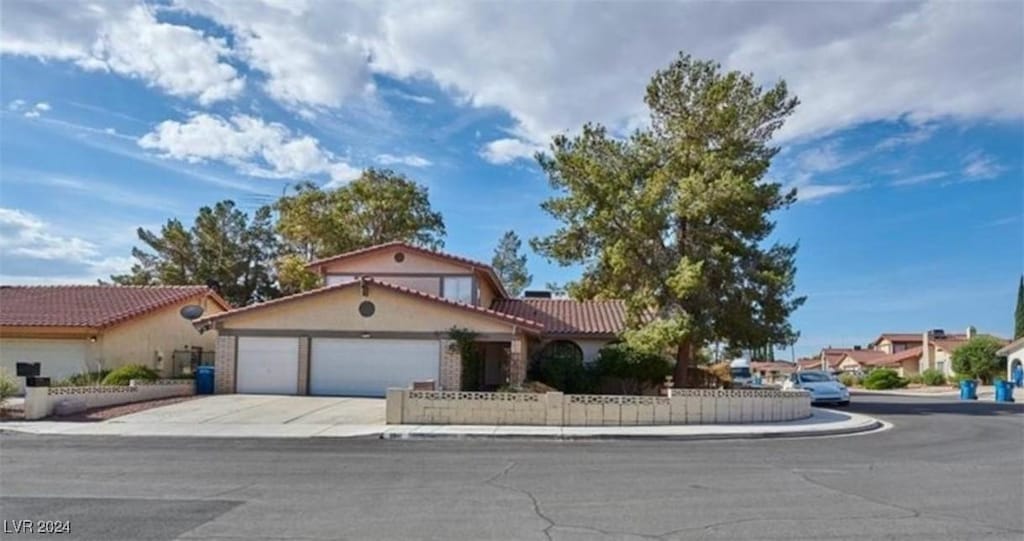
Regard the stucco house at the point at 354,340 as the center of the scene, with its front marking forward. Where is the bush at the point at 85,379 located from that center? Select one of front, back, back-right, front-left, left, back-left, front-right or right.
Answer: right

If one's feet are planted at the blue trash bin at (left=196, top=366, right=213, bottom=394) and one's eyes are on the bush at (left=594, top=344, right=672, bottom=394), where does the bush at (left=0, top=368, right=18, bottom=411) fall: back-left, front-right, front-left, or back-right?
back-right

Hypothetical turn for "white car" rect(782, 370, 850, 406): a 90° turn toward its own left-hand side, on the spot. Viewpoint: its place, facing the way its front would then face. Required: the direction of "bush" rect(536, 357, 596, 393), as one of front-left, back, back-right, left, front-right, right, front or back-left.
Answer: back

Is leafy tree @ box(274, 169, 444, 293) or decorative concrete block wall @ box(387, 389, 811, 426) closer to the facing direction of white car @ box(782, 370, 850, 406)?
the decorative concrete block wall

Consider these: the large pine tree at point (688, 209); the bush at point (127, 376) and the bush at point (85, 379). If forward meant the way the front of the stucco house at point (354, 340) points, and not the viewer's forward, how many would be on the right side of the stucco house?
2

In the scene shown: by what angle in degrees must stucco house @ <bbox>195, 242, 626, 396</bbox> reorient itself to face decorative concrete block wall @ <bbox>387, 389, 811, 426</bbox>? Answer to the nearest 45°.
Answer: approximately 45° to its left

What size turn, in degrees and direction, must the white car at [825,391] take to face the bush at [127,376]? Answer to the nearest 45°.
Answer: approximately 90° to its right

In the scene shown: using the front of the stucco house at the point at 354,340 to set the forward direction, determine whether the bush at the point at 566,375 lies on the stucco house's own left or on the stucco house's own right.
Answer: on the stucco house's own left

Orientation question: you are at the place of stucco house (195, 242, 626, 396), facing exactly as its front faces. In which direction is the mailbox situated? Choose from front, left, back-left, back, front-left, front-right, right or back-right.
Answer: front-right

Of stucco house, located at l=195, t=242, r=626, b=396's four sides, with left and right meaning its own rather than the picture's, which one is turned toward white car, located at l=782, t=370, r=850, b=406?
left

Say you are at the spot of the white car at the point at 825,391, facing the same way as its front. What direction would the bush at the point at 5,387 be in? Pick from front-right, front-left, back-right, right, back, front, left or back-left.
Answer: right

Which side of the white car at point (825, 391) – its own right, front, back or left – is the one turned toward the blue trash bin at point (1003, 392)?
left

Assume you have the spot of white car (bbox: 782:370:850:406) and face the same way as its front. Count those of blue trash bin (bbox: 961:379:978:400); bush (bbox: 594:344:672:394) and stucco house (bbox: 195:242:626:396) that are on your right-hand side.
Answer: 2

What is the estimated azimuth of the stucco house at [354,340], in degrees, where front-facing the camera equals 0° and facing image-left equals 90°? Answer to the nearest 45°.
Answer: approximately 0°

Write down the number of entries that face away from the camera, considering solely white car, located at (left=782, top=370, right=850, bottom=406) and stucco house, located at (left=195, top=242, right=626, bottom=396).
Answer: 0
